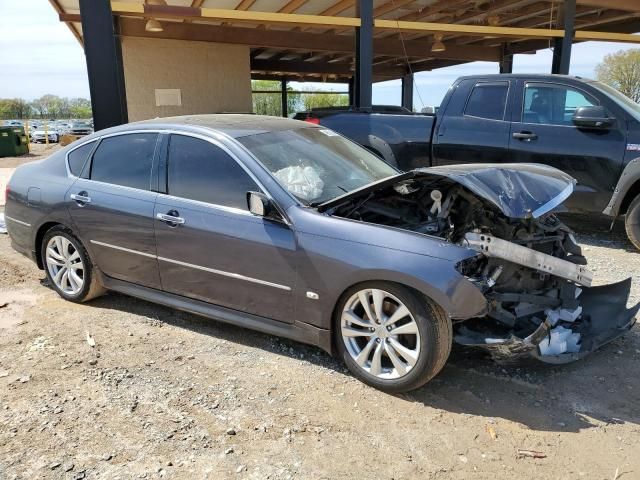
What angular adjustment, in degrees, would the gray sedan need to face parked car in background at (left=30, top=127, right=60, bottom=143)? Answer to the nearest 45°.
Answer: approximately 180°

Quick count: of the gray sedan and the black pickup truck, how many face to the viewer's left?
0

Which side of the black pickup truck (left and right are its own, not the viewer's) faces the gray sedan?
right

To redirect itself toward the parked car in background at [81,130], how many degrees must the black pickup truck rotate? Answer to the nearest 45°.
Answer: approximately 180°

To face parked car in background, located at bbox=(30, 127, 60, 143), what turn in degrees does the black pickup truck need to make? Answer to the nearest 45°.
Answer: approximately 180°

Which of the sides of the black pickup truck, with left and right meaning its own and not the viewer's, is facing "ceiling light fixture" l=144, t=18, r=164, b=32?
back

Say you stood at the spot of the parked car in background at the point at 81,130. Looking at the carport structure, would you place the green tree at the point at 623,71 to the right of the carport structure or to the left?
left

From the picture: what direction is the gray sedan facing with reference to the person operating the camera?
facing the viewer and to the right of the viewer
